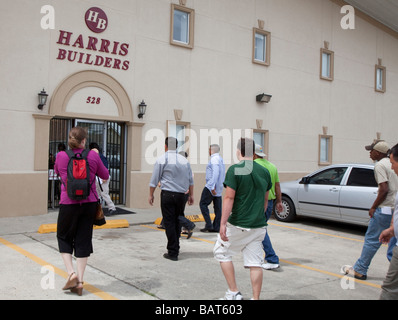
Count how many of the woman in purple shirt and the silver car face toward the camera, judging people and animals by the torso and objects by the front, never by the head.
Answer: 0

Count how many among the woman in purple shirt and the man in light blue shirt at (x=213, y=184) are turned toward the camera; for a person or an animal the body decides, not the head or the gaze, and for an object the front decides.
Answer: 0

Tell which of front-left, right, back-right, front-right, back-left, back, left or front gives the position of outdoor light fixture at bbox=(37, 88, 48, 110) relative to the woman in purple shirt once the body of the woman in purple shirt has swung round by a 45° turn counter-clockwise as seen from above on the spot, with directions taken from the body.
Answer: front-right

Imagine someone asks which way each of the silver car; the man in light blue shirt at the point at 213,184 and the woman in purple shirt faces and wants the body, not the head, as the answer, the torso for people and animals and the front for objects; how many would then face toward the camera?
0

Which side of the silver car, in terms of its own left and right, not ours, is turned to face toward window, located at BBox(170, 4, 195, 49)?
front

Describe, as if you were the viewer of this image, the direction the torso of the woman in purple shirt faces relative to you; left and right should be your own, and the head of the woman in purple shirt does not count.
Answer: facing away from the viewer

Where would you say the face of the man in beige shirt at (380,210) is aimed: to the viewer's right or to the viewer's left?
to the viewer's left

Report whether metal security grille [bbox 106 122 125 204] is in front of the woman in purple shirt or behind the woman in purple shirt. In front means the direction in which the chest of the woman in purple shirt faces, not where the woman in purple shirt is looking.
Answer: in front

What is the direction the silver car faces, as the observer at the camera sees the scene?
facing away from the viewer and to the left of the viewer

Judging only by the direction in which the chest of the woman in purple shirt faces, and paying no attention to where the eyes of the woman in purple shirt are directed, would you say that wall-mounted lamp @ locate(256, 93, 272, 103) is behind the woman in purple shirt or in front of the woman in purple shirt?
in front

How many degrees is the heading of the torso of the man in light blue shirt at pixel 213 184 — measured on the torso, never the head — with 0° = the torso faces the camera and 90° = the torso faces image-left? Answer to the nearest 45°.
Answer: approximately 135°
